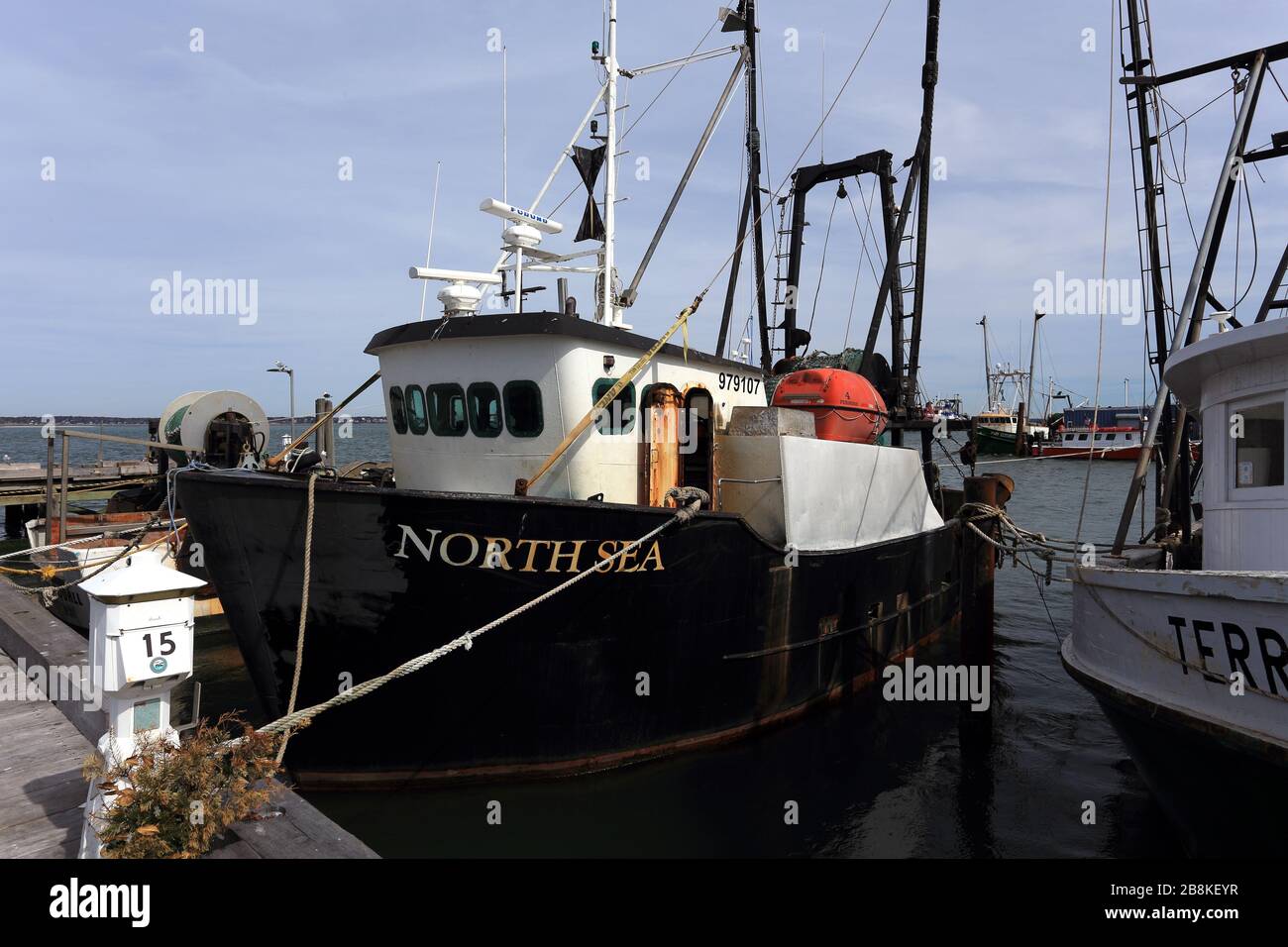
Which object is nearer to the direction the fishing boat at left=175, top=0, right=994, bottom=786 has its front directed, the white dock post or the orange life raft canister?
the white dock post

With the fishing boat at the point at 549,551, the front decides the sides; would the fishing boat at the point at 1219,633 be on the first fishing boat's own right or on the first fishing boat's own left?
on the first fishing boat's own left

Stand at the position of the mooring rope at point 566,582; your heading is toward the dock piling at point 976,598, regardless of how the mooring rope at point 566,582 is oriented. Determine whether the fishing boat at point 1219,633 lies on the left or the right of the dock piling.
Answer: right

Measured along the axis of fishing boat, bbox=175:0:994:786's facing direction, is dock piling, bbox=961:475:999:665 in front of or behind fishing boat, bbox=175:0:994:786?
behind

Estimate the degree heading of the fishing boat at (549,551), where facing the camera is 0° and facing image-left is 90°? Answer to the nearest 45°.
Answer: approximately 45°

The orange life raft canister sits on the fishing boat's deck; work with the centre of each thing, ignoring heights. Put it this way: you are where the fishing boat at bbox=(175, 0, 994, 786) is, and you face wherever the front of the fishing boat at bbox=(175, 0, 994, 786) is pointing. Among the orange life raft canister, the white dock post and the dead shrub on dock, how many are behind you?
1

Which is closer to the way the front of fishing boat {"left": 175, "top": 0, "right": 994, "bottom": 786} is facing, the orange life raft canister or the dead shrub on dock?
the dead shrub on dock

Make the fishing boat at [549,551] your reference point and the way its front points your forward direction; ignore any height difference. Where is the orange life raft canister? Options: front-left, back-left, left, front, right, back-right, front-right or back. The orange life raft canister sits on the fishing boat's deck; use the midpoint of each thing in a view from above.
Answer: back

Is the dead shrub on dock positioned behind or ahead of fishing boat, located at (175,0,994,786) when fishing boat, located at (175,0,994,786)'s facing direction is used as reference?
ahead
